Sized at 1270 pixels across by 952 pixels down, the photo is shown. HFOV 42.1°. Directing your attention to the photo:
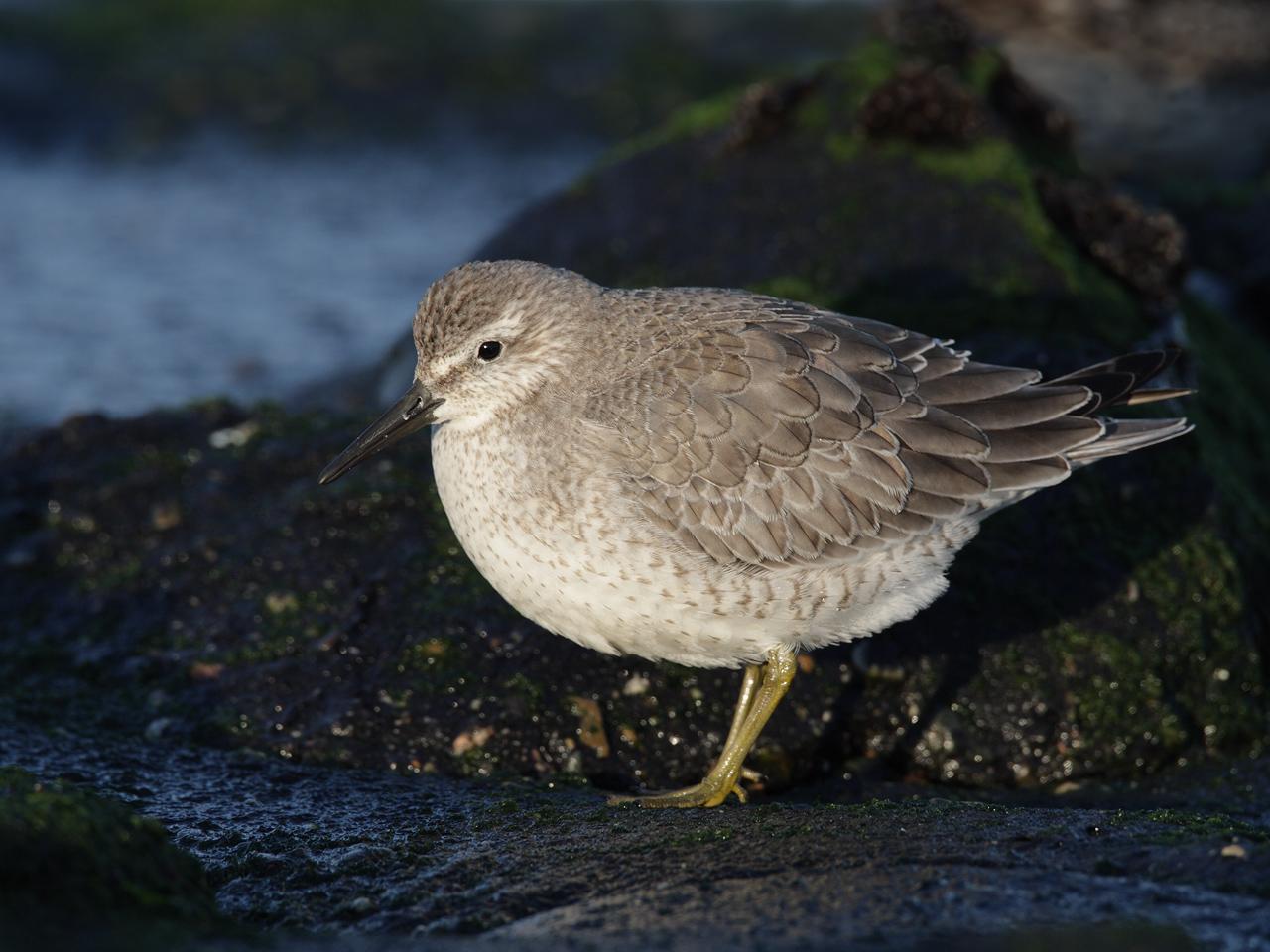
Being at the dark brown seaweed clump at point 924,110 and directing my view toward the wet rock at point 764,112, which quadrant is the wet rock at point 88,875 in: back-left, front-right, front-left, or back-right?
front-left

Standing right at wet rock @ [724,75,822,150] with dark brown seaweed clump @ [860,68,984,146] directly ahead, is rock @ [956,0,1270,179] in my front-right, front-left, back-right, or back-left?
front-left

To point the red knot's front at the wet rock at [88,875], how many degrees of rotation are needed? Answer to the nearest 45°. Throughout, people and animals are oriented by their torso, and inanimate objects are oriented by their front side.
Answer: approximately 45° to its left

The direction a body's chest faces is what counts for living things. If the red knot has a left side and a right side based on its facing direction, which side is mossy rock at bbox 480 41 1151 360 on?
on its right

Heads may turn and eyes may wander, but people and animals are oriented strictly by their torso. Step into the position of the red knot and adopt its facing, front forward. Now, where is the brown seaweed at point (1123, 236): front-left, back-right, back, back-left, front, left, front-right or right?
back-right

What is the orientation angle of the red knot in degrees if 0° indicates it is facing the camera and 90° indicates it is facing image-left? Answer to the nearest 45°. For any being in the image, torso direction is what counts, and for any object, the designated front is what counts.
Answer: approximately 90°

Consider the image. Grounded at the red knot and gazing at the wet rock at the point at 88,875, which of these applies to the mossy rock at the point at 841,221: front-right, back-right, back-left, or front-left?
back-right

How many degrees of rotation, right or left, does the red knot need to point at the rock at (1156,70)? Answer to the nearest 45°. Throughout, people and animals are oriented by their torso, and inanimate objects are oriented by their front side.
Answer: approximately 135° to its right
